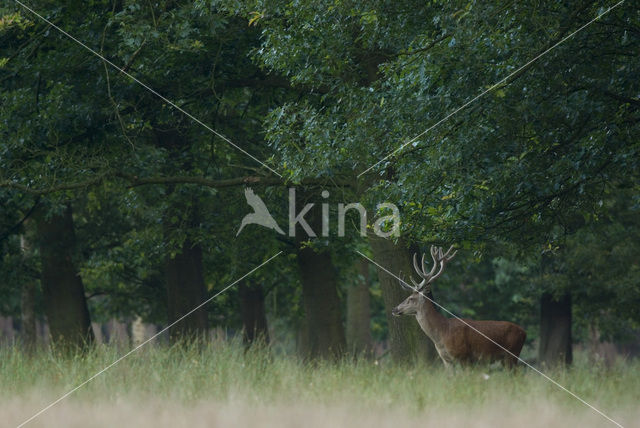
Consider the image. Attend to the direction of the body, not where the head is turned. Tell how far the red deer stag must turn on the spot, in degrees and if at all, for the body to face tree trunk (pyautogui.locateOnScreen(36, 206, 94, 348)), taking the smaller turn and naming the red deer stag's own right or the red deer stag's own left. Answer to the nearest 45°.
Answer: approximately 45° to the red deer stag's own right

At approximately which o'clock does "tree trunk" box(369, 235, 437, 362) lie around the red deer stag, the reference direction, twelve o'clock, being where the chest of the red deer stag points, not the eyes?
The tree trunk is roughly at 2 o'clock from the red deer stag.

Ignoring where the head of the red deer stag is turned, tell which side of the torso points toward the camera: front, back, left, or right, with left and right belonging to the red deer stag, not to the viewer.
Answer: left

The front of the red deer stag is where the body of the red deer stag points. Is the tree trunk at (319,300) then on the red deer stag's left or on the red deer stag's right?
on the red deer stag's right
